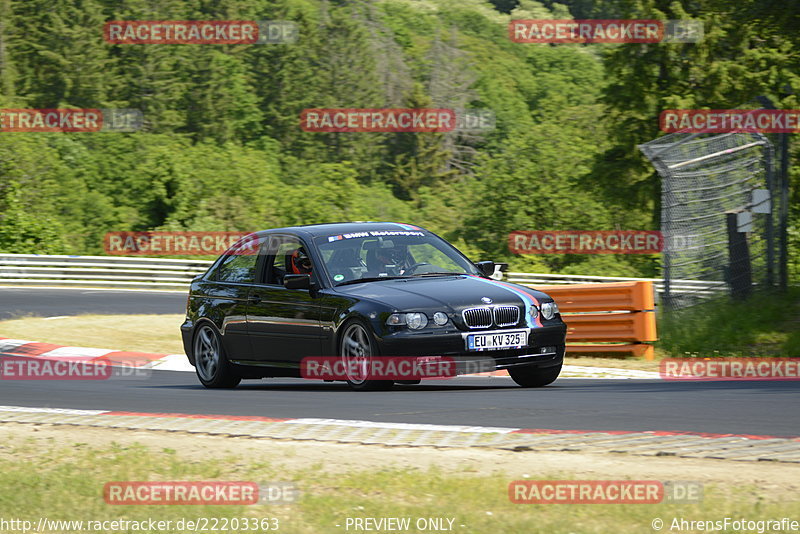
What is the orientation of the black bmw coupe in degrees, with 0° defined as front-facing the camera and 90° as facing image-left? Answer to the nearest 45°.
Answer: approximately 315°

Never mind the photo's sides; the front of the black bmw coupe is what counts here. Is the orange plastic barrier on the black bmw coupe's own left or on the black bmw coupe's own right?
on the black bmw coupe's own left

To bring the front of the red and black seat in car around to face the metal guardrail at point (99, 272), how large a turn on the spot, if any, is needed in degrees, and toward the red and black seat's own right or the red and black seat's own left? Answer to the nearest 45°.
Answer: approximately 135° to the red and black seat's own left

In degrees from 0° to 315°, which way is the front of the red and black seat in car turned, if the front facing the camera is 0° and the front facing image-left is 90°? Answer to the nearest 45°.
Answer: approximately 315°

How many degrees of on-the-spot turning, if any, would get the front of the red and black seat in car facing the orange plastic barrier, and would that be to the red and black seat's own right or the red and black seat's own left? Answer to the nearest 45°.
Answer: approximately 90° to the red and black seat's own left

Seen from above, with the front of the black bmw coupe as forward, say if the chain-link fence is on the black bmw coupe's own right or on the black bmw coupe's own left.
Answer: on the black bmw coupe's own left

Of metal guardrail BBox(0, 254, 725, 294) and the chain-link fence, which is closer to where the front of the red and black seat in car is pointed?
the chain-link fence

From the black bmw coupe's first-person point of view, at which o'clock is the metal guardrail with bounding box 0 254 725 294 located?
The metal guardrail is roughly at 7 o'clock from the black bmw coupe.
